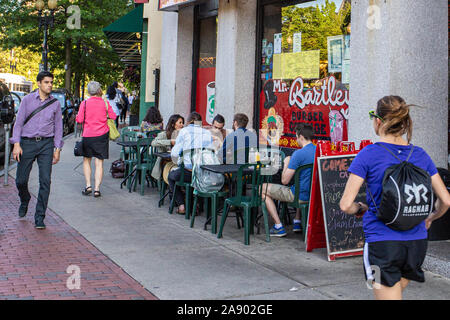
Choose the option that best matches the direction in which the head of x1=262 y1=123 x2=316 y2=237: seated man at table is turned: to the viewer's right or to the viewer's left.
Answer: to the viewer's left

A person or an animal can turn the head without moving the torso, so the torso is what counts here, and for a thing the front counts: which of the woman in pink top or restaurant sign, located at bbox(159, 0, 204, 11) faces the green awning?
the woman in pink top

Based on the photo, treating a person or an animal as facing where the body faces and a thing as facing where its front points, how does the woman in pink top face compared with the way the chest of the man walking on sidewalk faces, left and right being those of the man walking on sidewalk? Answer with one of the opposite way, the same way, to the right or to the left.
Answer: the opposite way

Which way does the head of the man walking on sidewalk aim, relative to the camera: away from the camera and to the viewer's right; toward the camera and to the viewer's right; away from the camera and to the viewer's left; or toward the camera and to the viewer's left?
toward the camera and to the viewer's right

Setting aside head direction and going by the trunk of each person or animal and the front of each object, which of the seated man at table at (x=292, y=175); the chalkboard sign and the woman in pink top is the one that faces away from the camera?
the woman in pink top

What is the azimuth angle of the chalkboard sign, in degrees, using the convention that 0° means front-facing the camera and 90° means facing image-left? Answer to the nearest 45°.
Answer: approximately 0°

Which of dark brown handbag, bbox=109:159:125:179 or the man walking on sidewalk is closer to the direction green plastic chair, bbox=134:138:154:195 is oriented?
the dark brown handbag

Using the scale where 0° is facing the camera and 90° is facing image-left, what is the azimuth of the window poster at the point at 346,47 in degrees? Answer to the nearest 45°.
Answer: approximately 45°

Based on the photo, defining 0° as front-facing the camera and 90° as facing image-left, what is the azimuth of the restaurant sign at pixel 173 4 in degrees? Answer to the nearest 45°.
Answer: approximately 45°

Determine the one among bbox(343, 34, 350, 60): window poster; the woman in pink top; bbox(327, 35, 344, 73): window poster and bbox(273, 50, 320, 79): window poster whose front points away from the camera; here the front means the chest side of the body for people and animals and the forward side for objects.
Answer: the woman in pink top
